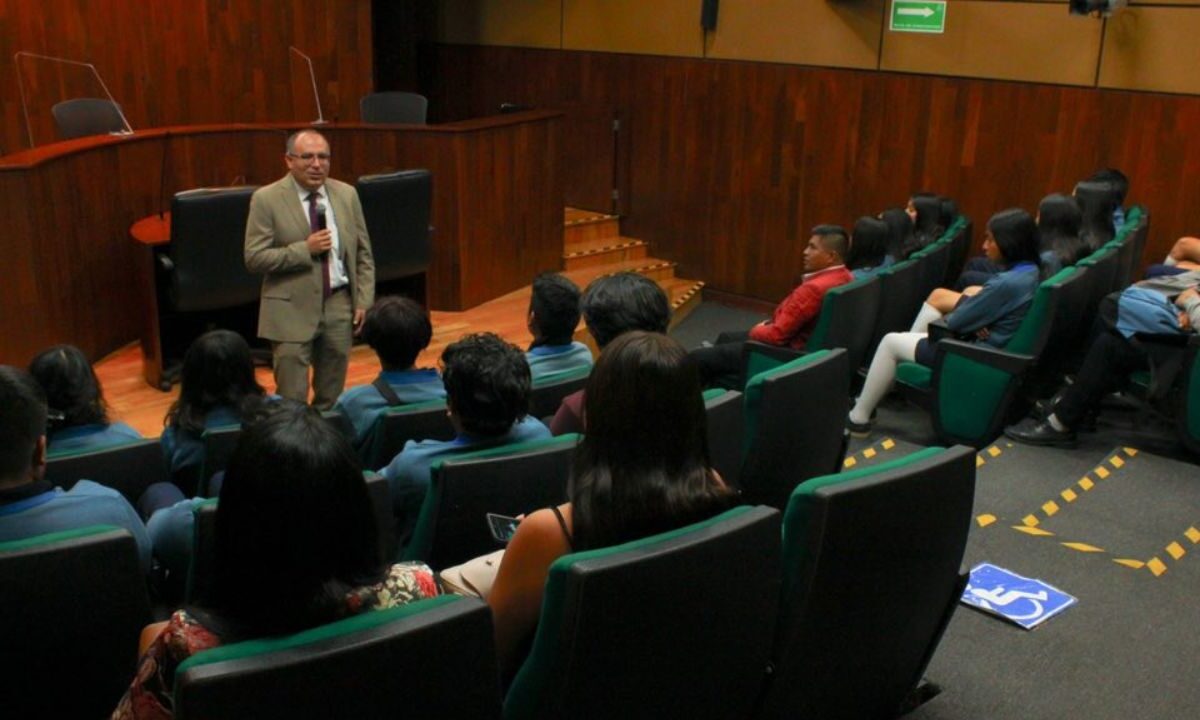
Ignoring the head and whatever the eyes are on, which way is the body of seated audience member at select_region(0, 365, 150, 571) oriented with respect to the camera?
away from the camera

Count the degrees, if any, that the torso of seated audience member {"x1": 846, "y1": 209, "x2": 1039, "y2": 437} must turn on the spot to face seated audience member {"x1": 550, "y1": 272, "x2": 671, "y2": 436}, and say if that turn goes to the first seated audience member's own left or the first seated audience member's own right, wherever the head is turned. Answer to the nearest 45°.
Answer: approximately 45° to the first seated audience member's own left

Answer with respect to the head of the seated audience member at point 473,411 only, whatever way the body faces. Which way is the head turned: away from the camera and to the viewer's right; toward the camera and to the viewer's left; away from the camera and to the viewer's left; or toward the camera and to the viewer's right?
away from the camera and to the viewer's left

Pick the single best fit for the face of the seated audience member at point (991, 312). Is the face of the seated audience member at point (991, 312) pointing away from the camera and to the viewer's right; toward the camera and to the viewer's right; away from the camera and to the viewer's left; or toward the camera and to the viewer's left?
away from the camera and to the viewer's left

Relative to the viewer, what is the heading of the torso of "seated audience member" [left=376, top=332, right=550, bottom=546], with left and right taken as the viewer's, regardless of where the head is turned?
facing away from the viewer and to the left of the viewer

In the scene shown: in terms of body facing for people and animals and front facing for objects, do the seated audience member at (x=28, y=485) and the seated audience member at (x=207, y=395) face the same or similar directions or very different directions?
same or similar directions

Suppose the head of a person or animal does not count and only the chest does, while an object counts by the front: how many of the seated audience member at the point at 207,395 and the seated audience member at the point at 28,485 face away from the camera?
2

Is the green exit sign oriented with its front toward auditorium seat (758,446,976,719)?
yes

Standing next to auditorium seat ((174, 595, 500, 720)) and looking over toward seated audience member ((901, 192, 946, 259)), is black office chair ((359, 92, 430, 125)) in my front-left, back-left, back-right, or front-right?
front-left

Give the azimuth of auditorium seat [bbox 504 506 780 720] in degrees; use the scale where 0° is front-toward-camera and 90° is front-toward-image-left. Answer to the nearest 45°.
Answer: approximately 135°

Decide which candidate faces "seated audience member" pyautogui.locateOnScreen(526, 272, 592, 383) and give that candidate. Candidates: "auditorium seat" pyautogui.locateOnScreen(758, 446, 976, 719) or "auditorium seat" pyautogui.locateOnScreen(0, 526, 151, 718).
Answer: "auditorium seat" pyautogui.locateOnScreen(758, 446, 976, 719)

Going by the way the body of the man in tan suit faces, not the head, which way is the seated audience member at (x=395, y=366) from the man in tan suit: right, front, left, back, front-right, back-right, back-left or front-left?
front-right

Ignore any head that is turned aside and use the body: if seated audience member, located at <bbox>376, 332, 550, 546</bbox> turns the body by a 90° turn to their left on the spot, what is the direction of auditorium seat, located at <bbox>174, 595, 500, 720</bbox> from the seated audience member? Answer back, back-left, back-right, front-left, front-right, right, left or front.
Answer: front-left

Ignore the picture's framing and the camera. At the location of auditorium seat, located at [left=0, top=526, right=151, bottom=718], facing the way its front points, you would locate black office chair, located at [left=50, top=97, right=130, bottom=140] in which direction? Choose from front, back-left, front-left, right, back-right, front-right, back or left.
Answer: front-right

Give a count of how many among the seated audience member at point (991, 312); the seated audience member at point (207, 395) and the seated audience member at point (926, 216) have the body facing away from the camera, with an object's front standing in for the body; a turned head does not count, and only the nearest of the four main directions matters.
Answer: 1

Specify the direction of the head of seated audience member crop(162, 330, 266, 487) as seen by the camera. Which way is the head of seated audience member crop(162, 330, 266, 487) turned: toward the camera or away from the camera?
away from the camera

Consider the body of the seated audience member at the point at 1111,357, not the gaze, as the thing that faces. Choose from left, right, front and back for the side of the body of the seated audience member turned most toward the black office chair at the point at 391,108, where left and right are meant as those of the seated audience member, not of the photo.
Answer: front

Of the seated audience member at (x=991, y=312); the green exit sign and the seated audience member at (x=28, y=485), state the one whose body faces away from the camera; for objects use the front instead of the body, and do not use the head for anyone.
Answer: the seated audience member at (x=28, y=485)

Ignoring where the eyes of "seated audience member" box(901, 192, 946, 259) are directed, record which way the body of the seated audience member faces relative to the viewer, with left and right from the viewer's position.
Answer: facing to the left of the viewer

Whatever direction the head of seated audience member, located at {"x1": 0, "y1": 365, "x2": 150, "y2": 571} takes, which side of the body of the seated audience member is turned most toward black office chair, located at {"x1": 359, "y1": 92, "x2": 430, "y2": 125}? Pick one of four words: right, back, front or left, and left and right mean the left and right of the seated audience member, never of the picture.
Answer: front
